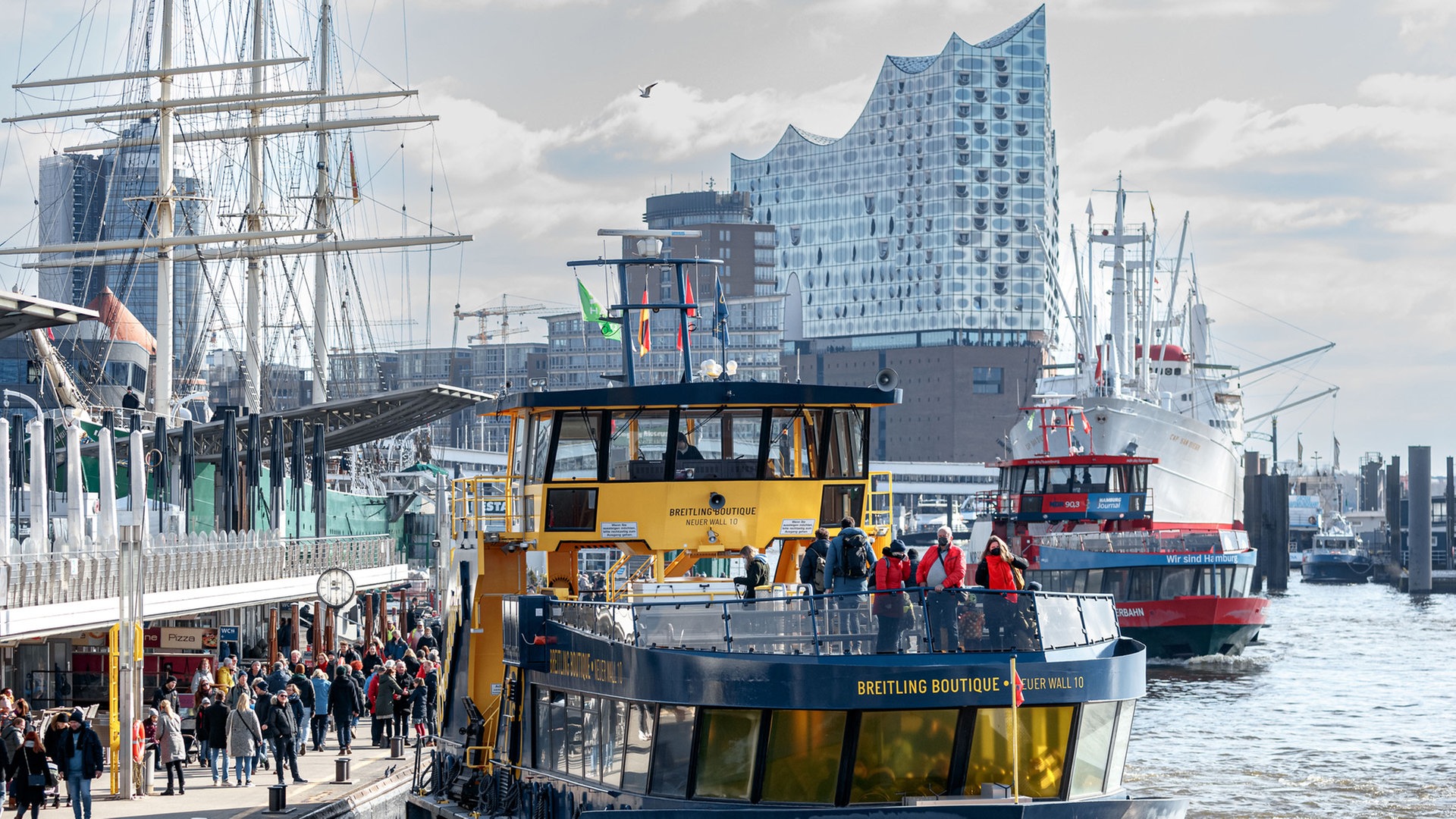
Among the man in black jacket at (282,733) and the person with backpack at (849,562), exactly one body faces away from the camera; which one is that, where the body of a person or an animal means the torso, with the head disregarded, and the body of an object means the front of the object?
the person with backpack

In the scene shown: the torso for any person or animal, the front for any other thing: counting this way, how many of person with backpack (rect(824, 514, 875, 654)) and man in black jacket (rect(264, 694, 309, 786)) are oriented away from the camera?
1

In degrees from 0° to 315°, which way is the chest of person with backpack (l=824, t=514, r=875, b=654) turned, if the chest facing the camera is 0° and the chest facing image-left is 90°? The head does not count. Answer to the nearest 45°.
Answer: approximately 180°

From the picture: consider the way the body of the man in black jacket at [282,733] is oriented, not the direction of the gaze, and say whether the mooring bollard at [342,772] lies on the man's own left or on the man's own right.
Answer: on the man's own left

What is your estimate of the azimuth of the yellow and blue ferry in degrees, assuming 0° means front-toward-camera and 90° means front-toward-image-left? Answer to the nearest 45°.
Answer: approximately 315°

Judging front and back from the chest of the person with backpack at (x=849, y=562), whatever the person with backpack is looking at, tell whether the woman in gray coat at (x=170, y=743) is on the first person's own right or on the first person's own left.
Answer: on the first person's own left

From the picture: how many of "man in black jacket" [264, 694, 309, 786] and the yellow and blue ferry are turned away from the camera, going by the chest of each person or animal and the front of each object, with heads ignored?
0

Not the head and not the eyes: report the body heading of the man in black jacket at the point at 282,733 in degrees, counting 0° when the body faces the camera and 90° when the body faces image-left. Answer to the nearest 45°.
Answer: approximately 315°
